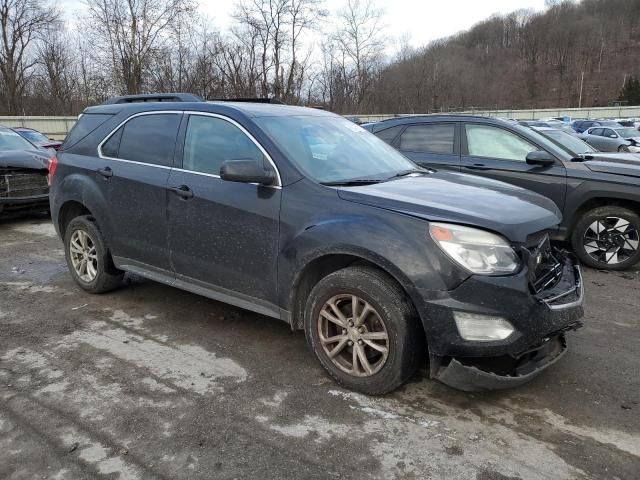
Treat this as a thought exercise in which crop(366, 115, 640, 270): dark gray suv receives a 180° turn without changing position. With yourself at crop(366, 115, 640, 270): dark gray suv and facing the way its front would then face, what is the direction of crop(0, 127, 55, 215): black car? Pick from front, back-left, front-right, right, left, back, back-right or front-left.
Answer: front

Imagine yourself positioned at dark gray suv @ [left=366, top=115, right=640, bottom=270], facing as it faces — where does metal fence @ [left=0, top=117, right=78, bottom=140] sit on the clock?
The metal fence is roughly at 7 o'clock from the dark gray suv.

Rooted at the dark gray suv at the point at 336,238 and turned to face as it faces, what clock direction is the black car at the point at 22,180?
The black car is roughly at 6 o'clock from the dark gray suv.

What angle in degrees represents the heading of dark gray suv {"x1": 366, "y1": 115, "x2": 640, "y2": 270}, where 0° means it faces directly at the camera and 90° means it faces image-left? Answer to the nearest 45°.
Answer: approximately 270°

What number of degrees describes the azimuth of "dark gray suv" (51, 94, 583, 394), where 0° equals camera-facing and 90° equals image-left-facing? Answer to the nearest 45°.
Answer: approximately 315°

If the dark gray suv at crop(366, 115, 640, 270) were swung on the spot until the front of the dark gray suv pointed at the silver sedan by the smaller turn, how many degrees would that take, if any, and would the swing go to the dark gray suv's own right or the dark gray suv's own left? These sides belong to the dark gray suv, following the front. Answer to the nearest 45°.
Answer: approximately 90° to the dark gray suv's own left

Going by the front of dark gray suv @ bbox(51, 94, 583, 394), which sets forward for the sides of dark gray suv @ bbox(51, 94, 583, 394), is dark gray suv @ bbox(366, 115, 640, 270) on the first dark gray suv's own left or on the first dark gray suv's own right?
on the first dark gray suv's own left
